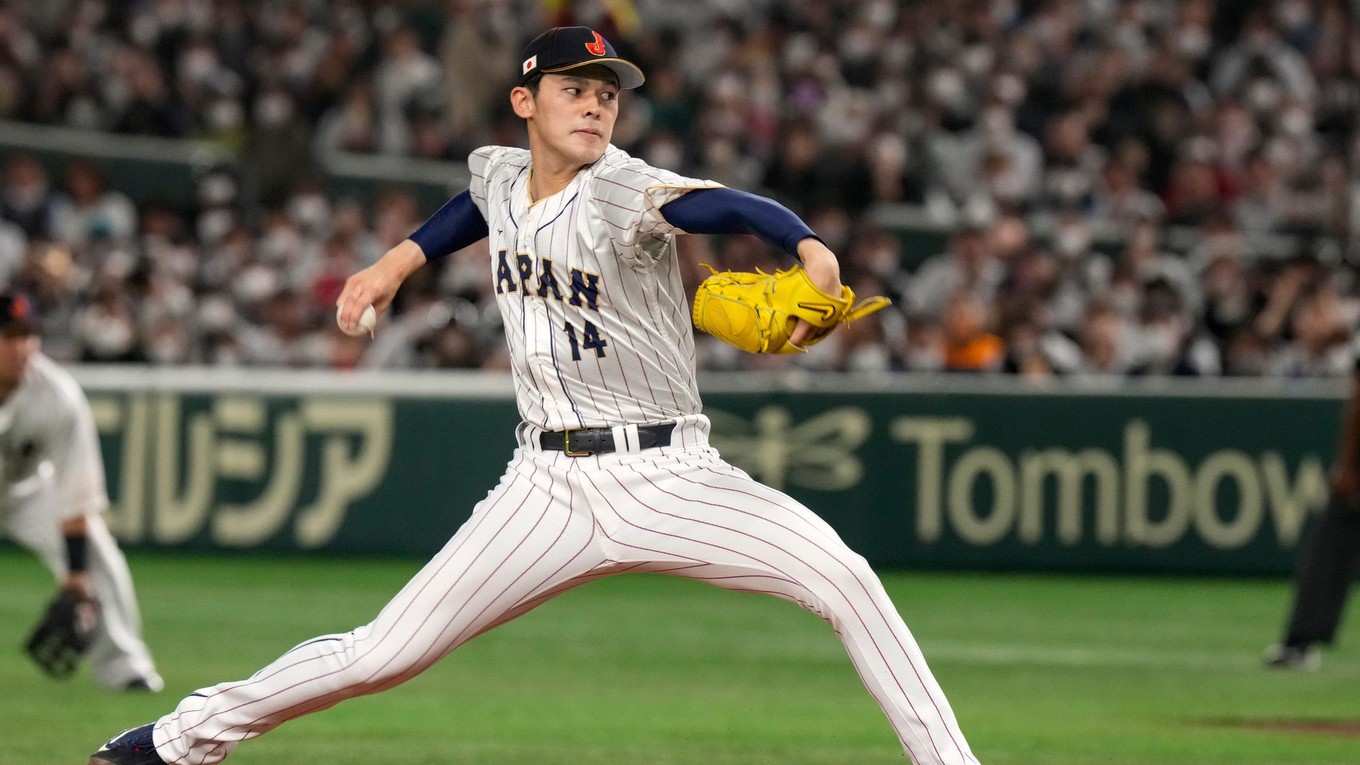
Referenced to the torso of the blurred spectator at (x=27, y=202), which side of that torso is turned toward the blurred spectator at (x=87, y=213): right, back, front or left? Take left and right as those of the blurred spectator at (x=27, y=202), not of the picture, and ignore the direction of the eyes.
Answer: left

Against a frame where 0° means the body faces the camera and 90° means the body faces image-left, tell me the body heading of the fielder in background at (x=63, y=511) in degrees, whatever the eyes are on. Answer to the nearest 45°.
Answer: approximately 0°

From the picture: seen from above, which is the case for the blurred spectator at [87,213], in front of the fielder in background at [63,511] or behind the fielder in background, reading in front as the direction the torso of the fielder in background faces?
behind

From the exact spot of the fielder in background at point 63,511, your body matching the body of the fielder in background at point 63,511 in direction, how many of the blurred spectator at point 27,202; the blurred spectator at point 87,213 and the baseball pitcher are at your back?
2

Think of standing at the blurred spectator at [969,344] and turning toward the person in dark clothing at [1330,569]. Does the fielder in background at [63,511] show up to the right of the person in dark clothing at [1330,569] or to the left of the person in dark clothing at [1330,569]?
right

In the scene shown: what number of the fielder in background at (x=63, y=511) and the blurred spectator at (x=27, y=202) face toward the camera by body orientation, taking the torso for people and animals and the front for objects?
2

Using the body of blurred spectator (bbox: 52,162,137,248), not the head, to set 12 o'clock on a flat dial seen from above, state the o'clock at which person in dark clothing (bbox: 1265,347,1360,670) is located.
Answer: The person in dark clothing is roughly at 11 o'clock from the blurred spectator.
